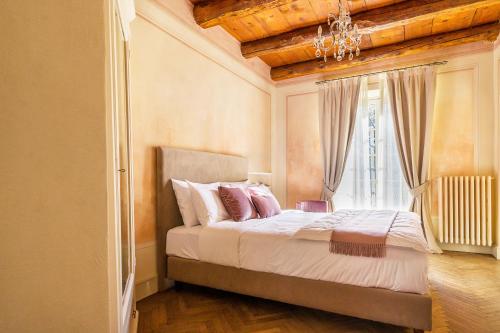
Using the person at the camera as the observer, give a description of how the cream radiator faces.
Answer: facing the viewer

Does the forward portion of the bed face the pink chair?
no

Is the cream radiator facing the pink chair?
no

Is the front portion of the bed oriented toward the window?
no

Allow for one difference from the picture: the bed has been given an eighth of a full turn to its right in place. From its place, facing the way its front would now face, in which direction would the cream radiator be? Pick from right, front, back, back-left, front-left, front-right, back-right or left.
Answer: back-left

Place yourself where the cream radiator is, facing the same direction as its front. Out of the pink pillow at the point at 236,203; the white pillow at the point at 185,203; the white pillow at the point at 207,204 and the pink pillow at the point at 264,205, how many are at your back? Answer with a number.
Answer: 0

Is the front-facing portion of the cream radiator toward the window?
no

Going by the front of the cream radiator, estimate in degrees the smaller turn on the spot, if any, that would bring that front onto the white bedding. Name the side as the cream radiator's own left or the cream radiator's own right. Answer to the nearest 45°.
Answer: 0° — it already faces it

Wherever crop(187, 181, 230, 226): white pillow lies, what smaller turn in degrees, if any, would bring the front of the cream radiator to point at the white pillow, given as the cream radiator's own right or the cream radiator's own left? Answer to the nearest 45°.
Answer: approximately 45° to the cream radiator's own right

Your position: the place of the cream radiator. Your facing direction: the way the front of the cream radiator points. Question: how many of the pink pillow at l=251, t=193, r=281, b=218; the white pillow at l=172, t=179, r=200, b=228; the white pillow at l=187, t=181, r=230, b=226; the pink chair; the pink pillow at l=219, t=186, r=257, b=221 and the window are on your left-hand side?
0

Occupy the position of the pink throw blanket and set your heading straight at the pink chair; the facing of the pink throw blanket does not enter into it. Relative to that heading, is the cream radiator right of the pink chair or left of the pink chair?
right
